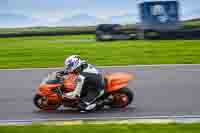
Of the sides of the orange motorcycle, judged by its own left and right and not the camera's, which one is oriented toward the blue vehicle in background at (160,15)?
right

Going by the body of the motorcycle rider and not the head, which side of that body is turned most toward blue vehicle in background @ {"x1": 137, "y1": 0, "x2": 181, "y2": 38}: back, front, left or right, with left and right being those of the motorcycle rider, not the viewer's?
right

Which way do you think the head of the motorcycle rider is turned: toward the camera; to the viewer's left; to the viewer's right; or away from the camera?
to the viewer's left

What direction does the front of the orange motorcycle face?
to the viewer's left

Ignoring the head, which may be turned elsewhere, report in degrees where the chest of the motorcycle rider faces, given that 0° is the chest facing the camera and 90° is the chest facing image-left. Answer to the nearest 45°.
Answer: approximately 90°
